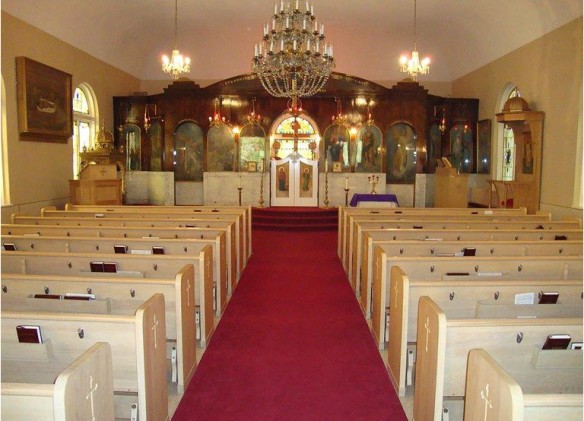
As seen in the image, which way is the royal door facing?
toward the camera

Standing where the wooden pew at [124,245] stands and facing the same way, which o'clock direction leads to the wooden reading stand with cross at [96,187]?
The wooden reading stand with cross is roughly at 12 o'clock from the wooden pew.

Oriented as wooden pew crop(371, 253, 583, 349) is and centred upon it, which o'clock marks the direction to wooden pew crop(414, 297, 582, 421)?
wooden pew crop(414, 297, 582, 421) is roughly at 6 o'clock from wooden pew crop(371, 253, 583, 349).

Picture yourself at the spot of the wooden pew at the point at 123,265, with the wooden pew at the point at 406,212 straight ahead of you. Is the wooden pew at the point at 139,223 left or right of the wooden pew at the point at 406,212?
left

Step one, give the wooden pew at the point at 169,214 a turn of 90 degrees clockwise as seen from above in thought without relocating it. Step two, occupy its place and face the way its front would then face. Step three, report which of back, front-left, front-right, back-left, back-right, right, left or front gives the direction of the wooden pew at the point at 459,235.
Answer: front-right

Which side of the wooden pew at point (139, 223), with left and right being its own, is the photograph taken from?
back

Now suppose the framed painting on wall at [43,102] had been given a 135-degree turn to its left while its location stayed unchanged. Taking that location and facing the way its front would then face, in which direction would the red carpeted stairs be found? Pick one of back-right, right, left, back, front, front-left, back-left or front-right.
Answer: right

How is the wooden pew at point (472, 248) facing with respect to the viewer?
away from the camera

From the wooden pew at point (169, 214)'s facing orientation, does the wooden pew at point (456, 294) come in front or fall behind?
behind

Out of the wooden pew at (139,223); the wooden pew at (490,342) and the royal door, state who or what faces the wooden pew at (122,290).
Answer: the royal door

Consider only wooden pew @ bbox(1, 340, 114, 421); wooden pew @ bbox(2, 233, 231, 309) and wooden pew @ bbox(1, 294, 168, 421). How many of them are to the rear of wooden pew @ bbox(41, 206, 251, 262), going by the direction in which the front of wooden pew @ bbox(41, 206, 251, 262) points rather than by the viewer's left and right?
3

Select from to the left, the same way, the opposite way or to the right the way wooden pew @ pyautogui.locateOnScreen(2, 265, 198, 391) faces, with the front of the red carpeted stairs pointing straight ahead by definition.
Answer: the opposite way

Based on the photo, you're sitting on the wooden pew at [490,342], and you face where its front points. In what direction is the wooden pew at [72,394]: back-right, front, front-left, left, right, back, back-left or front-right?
back-left

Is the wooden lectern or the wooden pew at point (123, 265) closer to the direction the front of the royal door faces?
the wooden pew

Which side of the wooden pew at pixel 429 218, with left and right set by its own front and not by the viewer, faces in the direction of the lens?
back

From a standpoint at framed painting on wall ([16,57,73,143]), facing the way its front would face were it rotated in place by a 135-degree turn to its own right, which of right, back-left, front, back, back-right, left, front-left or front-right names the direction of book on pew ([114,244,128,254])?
left

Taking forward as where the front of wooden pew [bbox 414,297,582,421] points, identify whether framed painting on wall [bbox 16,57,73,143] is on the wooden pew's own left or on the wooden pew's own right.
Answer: on the wooden pew's own left
